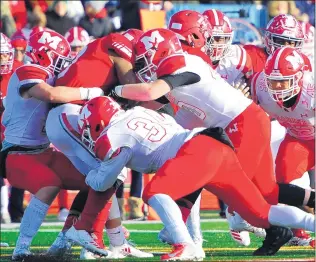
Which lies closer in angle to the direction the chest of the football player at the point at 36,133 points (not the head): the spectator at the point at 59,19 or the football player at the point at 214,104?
the football player

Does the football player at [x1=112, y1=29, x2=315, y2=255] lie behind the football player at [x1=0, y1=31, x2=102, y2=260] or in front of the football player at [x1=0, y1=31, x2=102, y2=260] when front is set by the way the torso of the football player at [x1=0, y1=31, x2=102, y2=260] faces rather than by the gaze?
in front

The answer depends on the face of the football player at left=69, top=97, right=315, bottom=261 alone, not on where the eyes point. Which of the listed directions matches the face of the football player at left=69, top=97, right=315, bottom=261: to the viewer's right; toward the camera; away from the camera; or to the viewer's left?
to the viewer's left

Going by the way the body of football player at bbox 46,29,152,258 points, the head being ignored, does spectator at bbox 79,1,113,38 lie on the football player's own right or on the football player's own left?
on the football player's own left

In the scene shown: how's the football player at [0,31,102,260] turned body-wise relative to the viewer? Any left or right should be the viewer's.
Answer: facing to the right of the viewer

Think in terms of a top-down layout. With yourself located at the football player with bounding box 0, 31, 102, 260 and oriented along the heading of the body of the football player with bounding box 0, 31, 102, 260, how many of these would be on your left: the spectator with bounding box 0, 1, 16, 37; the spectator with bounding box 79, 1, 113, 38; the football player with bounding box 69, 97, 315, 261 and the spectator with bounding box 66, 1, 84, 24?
3

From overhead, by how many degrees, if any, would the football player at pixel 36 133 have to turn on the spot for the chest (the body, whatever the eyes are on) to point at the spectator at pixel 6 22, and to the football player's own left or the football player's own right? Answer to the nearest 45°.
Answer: approximately 90° to the football player's own left

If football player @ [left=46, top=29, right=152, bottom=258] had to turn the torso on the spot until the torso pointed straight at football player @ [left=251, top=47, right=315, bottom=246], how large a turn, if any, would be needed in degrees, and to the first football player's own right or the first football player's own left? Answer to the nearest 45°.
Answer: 0° — they already face them

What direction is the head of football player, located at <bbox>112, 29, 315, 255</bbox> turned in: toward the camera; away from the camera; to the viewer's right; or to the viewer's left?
to the viewer's left

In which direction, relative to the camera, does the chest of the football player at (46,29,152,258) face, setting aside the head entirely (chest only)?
to the viewer's right

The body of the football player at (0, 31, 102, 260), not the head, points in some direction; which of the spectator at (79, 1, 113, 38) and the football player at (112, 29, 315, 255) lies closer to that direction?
the football player
